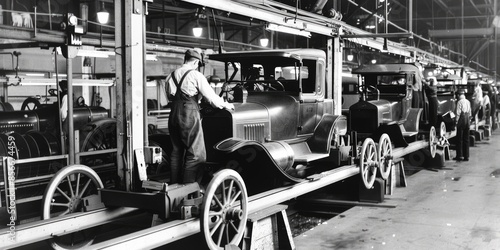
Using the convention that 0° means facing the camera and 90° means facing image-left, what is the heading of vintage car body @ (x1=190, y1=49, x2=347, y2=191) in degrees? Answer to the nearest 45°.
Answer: approximately 45°

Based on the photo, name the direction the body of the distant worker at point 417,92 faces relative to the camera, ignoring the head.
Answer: to the viewer's left

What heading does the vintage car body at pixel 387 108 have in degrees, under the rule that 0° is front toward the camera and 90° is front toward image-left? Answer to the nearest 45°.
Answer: approximately 45°

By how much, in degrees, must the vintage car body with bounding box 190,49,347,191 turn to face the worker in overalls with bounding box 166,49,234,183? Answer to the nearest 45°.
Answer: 0° — it already faces them

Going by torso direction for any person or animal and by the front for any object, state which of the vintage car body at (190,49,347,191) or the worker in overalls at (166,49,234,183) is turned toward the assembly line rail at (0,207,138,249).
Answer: the vintage car body

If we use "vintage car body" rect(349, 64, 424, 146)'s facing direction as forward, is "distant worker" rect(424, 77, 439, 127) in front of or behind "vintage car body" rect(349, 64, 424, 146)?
behind

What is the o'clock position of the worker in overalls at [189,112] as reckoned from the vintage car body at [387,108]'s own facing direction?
The worker in overalls is roughly at 11 o'clock from the vintage car body.

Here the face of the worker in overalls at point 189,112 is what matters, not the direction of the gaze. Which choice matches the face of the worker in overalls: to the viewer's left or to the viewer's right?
to the viewer's right
